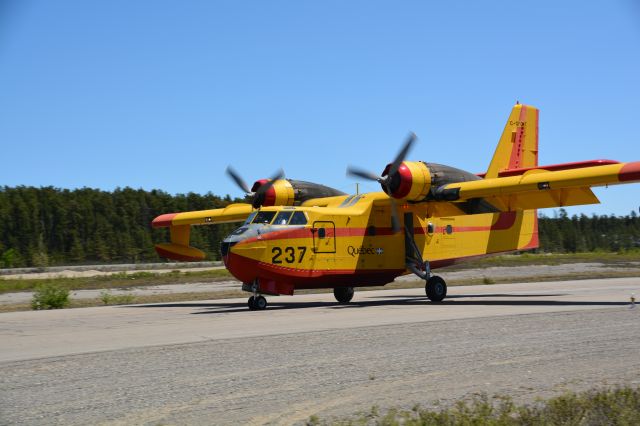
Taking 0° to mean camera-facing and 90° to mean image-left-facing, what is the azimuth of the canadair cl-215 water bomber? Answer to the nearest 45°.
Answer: approximately 45°

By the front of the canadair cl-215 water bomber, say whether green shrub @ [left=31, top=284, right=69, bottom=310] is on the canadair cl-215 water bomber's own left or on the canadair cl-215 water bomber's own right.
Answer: on the canadair cl-215 water bomber's own right
